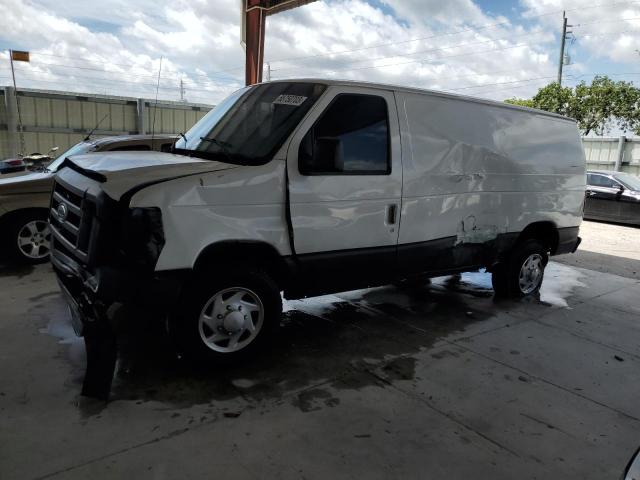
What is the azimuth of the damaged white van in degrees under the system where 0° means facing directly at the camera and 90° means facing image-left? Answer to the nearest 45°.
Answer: approximately 45°

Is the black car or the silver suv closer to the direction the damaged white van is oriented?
the silver suv

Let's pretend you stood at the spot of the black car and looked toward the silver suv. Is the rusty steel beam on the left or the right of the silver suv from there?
right

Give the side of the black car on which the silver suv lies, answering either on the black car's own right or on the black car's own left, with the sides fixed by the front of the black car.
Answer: on the black car's own right

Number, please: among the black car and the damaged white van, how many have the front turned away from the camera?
0

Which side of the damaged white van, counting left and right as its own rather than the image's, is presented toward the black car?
back

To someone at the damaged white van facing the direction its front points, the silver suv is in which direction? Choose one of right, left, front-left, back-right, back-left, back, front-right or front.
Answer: right

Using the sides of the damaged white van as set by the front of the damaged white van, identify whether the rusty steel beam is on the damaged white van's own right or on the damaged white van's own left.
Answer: on the damaged white van's own right

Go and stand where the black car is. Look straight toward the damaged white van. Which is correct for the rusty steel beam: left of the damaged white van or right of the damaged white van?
right

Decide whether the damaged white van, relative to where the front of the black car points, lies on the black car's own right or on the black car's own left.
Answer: on the black car's own right
